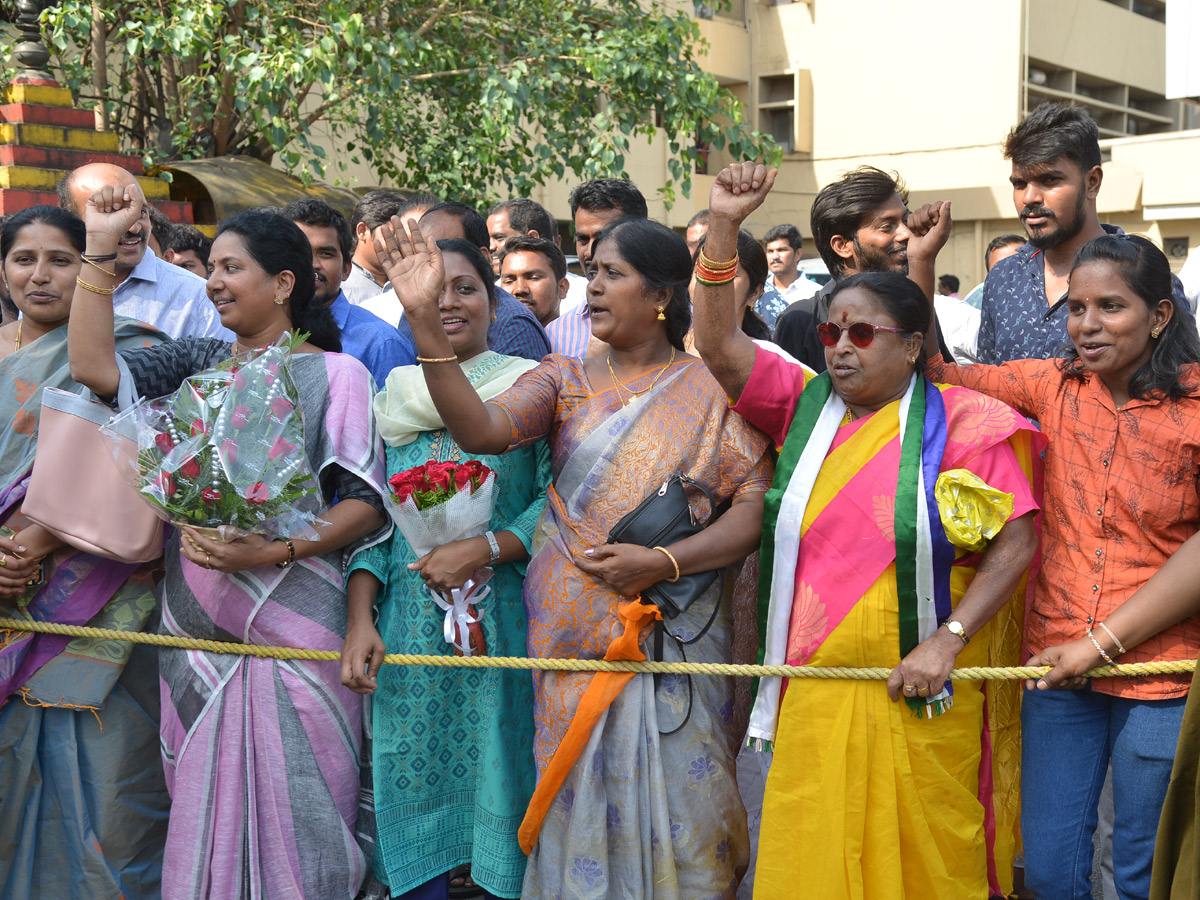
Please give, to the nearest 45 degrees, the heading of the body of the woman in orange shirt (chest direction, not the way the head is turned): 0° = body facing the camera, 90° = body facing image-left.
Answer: approximately 45°

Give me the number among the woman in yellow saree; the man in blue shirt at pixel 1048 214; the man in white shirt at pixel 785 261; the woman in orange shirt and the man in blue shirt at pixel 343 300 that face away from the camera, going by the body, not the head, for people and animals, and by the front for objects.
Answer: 0

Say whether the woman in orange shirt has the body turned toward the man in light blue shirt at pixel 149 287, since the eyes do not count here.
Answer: no

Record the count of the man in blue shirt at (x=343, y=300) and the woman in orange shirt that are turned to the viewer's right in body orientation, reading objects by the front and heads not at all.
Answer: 0

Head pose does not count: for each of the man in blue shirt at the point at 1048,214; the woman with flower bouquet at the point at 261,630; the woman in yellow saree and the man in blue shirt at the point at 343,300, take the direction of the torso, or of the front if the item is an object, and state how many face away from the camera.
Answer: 0

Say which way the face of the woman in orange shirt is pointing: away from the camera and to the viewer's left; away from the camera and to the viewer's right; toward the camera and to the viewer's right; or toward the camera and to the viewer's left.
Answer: toward the camera and to the viewer's left

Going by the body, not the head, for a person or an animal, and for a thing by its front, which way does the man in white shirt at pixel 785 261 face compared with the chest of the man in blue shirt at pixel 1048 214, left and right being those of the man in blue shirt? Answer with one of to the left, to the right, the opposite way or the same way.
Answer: the same way

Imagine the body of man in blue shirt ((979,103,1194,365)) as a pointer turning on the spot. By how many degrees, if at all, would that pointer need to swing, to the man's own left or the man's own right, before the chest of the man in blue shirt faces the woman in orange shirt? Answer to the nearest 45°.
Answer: approximately 45° to the man's own left

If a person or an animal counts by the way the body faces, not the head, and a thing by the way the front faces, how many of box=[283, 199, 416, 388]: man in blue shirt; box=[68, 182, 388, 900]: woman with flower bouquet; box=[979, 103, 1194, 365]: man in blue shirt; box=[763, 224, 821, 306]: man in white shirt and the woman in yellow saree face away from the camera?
0

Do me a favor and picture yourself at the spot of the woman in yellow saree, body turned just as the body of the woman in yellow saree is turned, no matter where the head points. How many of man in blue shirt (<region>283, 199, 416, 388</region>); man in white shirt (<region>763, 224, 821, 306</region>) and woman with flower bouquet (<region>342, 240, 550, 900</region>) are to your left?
0

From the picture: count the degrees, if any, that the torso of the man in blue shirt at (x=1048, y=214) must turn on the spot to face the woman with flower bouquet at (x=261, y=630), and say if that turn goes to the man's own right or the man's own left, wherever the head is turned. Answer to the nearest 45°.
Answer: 0° — they already face them

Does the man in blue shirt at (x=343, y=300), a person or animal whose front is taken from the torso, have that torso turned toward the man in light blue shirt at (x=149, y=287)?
no

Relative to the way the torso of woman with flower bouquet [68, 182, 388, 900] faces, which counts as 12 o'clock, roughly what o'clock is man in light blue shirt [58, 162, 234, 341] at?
The man in light blue shirt is roughly at 4 o'clock from the woman with flower bouquet.

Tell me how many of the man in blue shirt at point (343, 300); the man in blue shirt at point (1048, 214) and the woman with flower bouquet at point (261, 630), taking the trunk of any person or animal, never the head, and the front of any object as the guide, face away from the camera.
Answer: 0

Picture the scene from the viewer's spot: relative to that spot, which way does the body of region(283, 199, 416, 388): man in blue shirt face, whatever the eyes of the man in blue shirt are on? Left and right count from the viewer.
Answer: facing the viewer and to the left of the viewer

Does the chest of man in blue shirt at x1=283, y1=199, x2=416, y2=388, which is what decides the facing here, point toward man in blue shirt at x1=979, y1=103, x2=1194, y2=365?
no

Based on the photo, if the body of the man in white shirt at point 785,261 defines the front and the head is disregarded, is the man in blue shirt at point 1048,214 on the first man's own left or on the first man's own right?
on the first man's own left

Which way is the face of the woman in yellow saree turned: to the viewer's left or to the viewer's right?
to the viewer's left

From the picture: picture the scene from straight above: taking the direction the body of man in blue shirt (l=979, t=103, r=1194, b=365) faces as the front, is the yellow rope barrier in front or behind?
in front
